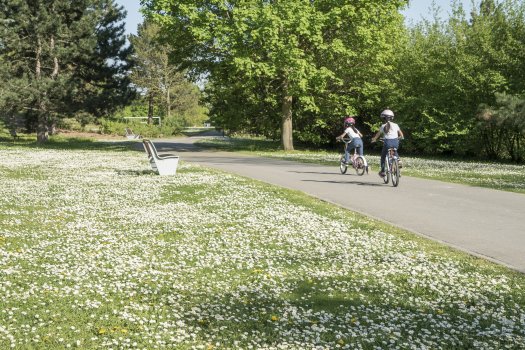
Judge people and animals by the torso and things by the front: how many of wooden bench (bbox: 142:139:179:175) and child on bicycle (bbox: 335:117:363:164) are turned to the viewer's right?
1

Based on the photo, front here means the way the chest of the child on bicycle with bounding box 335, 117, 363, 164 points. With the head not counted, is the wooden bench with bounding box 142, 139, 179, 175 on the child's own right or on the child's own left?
on the child's own left

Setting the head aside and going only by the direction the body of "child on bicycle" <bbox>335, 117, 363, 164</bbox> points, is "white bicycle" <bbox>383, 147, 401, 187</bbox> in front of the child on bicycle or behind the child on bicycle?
behind

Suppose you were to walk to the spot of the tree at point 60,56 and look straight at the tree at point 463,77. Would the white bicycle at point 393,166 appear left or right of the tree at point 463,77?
right

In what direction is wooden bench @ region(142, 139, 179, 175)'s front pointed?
to the viewer's right

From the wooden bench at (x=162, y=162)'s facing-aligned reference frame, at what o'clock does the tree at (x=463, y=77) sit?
The tree is roughly at 11 o'clock from the wooden bench.

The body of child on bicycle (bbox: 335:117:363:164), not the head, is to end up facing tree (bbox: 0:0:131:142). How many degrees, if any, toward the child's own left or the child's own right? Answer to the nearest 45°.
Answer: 0° — they already face it

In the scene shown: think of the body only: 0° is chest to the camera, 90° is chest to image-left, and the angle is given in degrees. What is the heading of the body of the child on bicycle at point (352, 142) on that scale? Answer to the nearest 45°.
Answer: approximately 135°

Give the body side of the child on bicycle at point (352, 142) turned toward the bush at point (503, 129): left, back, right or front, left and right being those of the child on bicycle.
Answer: right
